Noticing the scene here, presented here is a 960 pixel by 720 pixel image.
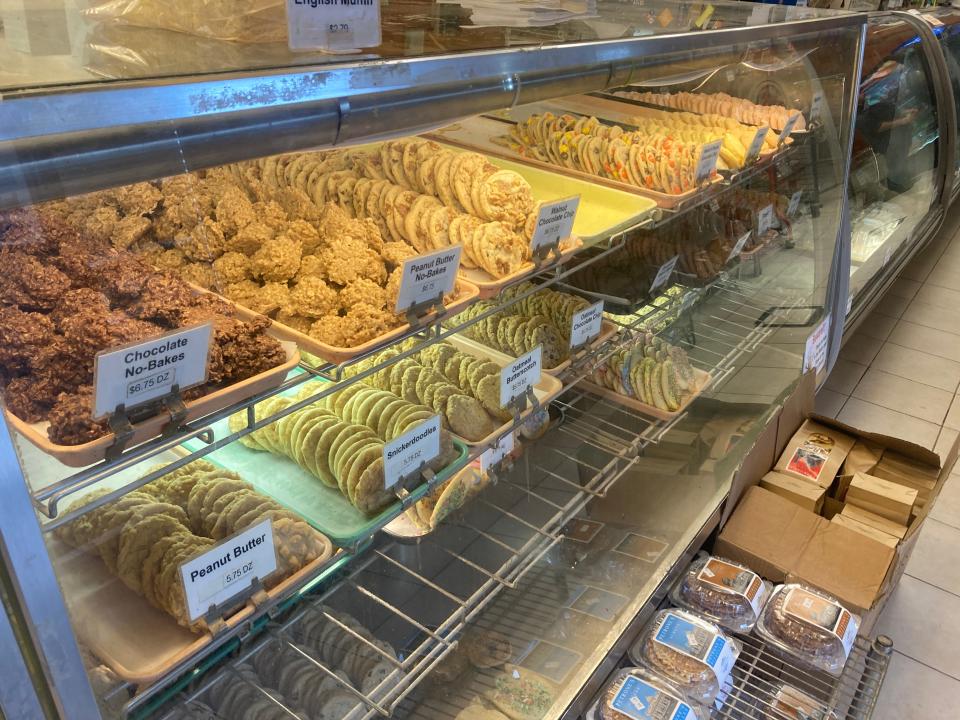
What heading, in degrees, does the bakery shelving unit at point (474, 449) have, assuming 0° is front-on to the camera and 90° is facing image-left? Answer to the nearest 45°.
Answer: approximately 315°

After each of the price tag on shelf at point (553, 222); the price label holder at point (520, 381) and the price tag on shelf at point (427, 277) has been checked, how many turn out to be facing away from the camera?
0

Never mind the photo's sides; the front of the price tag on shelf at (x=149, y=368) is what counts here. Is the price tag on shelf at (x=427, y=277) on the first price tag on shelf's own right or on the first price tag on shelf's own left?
on the first price tag on shelf's own left

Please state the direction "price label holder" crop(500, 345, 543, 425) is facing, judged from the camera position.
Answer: facing the viewer and to the right of the viewer

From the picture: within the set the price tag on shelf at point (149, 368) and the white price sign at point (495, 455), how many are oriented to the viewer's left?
0

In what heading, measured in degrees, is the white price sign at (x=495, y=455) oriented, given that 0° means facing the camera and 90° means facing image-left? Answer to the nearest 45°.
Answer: approximately 315°

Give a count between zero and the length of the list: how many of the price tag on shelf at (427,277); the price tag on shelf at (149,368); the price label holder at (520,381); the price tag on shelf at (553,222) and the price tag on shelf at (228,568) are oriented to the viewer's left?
0

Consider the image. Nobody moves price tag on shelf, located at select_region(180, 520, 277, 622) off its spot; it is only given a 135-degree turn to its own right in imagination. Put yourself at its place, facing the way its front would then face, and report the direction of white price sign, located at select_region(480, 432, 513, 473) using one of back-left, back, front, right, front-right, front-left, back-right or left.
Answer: back-right

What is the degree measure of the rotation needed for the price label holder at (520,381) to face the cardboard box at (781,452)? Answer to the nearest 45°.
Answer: approximately 90° to its left

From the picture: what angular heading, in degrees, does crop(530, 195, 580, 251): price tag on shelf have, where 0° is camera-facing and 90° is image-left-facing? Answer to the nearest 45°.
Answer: approximately 315°

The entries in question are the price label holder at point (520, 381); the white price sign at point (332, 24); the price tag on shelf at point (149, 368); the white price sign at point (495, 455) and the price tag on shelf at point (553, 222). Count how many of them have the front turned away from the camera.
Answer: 0
